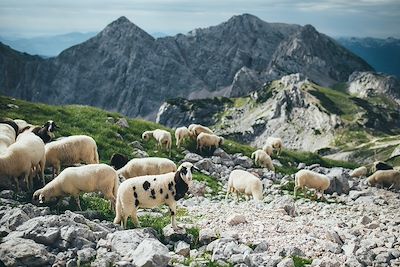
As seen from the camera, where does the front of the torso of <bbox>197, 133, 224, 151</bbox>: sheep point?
to the viewer's right

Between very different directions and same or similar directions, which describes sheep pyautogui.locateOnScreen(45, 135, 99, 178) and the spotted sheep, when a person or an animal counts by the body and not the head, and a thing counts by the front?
very different directions

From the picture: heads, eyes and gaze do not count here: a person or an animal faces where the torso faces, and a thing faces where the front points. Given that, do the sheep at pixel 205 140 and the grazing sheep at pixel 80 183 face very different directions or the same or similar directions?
very different directions

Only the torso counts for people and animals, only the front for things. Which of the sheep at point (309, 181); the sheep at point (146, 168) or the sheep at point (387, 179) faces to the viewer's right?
the sheep at point (309, 181)

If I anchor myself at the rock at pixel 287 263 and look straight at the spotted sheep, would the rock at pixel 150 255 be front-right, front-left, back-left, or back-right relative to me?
front-left

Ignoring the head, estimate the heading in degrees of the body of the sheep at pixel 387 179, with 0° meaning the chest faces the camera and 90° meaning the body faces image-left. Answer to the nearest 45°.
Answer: approximately 90°

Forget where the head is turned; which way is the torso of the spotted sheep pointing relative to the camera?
to the viewer's right

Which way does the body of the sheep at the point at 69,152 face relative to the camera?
to the viewer's left

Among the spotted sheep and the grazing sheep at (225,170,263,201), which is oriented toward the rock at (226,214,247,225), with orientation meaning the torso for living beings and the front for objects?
the spotted sheep

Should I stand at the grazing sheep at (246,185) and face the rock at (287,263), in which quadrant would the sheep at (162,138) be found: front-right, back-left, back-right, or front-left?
back-right

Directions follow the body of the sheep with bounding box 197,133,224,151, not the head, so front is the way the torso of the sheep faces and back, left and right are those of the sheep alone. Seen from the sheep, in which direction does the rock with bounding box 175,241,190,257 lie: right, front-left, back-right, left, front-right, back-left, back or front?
right

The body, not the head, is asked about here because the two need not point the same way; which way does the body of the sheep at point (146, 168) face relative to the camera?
to the viewer's left

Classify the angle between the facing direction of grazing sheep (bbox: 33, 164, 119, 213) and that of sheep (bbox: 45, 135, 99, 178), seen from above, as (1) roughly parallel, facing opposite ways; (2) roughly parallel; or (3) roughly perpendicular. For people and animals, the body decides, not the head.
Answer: roughly parallel

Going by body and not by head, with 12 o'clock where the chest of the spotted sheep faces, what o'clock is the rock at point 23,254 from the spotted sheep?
The rock is roughly at 4 o'clock from the spotted sheep.
